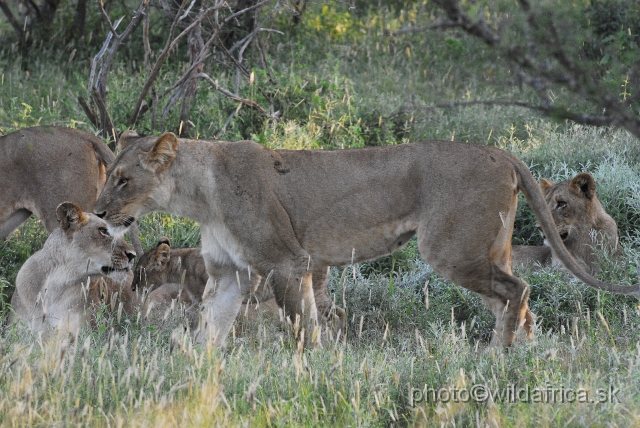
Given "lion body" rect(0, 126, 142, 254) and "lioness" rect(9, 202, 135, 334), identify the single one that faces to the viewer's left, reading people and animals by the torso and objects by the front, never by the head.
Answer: the lion body

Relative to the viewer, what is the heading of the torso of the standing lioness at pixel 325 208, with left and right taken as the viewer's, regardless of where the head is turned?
facing to the left of the viewer

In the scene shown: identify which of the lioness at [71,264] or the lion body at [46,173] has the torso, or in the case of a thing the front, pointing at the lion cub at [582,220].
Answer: the lioness at [71,264]

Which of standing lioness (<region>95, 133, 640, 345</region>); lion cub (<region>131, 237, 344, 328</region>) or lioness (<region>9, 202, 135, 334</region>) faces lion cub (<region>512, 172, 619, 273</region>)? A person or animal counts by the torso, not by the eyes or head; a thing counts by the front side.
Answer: lioness (<region>9, 202, 135, 334</region>)

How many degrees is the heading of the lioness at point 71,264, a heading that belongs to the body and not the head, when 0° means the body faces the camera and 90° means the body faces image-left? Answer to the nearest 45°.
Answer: approximately 270°

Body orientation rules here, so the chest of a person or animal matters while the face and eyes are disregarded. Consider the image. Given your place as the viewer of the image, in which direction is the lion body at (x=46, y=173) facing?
facing to the left of the viewer

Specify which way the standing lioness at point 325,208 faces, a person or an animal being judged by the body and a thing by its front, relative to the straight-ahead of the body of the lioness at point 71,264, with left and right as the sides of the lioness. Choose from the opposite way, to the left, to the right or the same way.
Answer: the opposite way

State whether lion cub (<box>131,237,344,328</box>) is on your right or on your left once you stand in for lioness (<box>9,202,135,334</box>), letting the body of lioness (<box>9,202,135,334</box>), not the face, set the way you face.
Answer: on your left

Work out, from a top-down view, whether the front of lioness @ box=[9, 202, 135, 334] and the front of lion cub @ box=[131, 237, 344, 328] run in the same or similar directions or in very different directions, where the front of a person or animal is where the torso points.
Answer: very different directions

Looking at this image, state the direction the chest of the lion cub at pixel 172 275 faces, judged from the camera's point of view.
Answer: to the viewer's left

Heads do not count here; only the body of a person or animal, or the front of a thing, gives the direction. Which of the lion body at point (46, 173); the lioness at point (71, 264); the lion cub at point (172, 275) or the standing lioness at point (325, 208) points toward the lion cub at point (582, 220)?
the lioness at point (71, 264)
